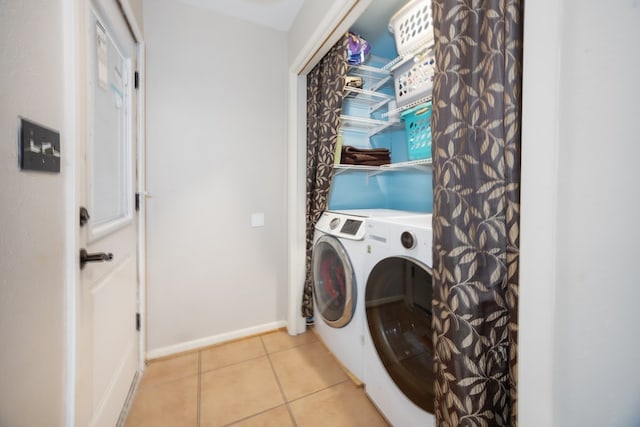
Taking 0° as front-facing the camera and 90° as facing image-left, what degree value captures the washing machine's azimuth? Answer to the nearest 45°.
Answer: approximately 45°
